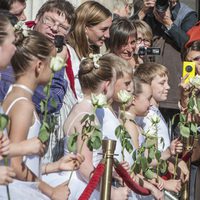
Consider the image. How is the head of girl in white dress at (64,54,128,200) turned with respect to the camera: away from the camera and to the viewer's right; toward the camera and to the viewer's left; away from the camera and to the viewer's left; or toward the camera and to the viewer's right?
away from the camera and to the viewer's right

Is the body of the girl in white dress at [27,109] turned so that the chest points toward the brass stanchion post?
yes

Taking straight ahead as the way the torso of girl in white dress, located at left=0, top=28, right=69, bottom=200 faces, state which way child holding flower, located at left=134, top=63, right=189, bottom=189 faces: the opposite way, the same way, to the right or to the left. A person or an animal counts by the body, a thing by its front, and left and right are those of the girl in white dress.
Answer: the same way

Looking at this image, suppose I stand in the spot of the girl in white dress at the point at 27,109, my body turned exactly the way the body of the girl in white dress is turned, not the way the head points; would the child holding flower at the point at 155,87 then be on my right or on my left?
on my left

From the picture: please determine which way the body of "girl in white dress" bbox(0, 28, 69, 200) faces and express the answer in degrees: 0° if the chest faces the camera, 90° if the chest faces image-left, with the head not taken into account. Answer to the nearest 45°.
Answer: approximately 270°
